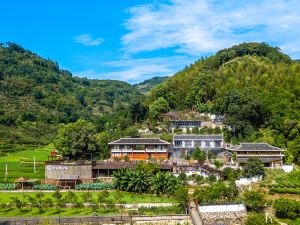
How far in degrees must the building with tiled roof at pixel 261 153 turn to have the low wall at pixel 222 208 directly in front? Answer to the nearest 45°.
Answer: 0° — it already faces it

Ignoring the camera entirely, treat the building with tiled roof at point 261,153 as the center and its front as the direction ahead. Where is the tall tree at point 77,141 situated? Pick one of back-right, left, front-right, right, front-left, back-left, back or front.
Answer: right

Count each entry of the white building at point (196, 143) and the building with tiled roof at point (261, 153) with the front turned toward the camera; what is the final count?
2

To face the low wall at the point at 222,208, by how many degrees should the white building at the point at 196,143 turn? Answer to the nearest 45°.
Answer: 0° — it already faces it

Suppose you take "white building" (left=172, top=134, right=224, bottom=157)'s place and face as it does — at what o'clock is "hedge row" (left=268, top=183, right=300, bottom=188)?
The hedge row is roughly at 11 o'clock from the white building.

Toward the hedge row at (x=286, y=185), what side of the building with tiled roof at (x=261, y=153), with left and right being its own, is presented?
front

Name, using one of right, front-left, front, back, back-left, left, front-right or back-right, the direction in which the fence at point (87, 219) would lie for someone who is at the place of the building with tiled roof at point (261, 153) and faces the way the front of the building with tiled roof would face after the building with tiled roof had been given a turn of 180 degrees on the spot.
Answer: back-left

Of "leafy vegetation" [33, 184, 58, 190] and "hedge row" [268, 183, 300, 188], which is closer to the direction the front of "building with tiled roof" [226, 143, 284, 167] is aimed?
the hedge row

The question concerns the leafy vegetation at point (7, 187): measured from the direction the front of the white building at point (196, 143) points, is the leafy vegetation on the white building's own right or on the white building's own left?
on the white building's own right

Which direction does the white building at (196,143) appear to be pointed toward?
toward the camera

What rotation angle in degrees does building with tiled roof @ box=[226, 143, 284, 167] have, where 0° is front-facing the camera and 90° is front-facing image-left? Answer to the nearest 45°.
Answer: approximately 0°

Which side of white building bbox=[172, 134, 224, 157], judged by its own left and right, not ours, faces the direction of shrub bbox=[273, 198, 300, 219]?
front

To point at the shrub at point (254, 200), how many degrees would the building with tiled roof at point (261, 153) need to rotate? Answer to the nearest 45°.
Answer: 0° — it already faces it

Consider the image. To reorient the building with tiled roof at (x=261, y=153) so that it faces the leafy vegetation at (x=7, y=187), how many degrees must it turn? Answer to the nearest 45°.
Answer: approximately 45° to its right
